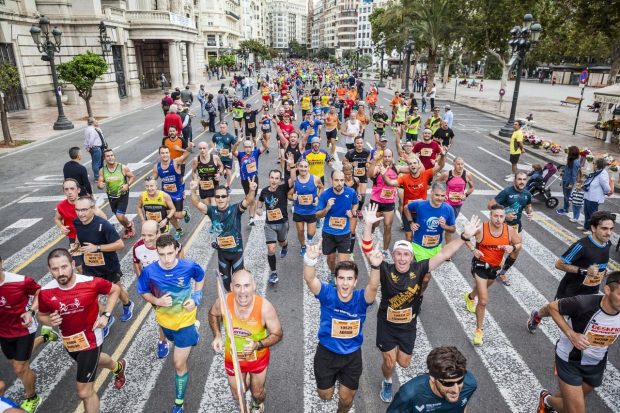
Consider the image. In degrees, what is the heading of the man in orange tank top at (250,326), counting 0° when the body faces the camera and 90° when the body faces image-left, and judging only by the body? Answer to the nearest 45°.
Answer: approximately 0°

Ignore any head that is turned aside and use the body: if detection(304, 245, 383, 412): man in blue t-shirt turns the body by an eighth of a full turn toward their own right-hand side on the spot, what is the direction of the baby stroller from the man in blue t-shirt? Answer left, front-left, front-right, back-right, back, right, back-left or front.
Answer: back

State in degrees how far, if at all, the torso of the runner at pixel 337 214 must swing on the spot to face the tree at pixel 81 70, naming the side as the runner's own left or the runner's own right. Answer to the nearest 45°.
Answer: approximately 135° to the runner's own right

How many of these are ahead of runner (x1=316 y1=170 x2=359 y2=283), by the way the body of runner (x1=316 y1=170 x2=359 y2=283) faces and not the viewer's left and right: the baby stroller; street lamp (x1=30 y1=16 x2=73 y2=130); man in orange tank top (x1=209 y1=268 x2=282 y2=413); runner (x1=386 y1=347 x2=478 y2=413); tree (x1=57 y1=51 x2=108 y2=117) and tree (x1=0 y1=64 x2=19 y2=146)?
2

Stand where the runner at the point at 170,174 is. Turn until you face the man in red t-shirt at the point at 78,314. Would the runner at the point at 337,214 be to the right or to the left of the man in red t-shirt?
left

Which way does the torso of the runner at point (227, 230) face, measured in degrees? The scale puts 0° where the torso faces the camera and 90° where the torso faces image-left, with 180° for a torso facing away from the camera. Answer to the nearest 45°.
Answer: approximately 0°

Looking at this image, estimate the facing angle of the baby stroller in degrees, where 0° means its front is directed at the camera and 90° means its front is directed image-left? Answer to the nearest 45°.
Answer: approximately 90°

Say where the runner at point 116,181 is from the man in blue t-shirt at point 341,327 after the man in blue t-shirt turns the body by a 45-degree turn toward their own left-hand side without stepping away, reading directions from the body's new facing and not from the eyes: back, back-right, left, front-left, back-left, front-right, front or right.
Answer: back

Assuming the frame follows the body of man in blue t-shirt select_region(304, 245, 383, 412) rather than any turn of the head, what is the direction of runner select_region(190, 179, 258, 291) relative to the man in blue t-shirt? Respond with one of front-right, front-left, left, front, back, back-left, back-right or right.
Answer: back-right

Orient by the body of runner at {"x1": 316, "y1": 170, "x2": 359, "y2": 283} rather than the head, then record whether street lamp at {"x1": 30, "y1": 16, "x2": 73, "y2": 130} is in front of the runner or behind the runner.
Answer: behind
